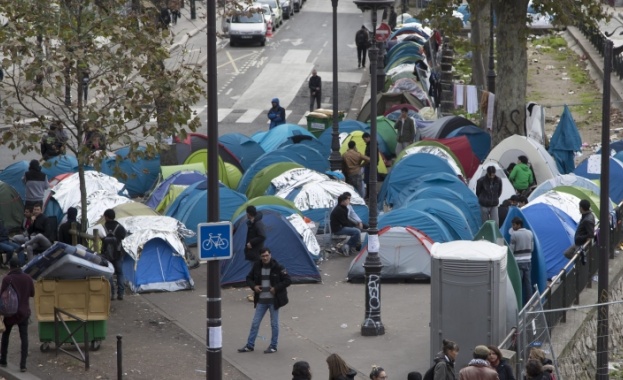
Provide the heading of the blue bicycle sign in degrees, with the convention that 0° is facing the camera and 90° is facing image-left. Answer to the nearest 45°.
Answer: approximately 0°

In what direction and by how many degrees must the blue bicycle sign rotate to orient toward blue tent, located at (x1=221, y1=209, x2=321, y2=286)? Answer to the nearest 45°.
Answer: approximately 180°

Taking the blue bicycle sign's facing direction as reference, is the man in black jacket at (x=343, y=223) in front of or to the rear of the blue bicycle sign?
to the rear

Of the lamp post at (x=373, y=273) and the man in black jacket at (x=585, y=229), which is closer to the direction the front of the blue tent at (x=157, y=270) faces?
the lamp post

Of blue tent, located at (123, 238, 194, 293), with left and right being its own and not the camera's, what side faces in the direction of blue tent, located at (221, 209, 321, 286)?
left

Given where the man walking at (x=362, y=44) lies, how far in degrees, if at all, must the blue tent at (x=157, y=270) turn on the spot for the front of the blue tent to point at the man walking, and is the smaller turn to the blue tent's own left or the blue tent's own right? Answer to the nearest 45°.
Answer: approximately 180°

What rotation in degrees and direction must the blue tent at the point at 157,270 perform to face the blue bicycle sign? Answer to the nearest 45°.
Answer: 0° — it already faces it

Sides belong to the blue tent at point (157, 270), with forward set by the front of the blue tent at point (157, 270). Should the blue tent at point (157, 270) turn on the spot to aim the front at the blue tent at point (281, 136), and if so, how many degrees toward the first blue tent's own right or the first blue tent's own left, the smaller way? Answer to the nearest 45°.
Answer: approximately 180°

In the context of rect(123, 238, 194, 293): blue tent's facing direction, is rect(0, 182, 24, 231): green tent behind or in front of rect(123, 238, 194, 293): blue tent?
behind

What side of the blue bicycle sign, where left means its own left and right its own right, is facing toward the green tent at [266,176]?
back

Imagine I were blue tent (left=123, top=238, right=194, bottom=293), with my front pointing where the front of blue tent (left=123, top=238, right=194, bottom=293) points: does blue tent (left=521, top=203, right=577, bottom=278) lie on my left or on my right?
on my left

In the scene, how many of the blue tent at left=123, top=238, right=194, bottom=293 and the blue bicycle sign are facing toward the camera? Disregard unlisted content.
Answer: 2

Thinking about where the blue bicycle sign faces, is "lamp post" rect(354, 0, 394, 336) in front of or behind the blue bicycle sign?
behind
